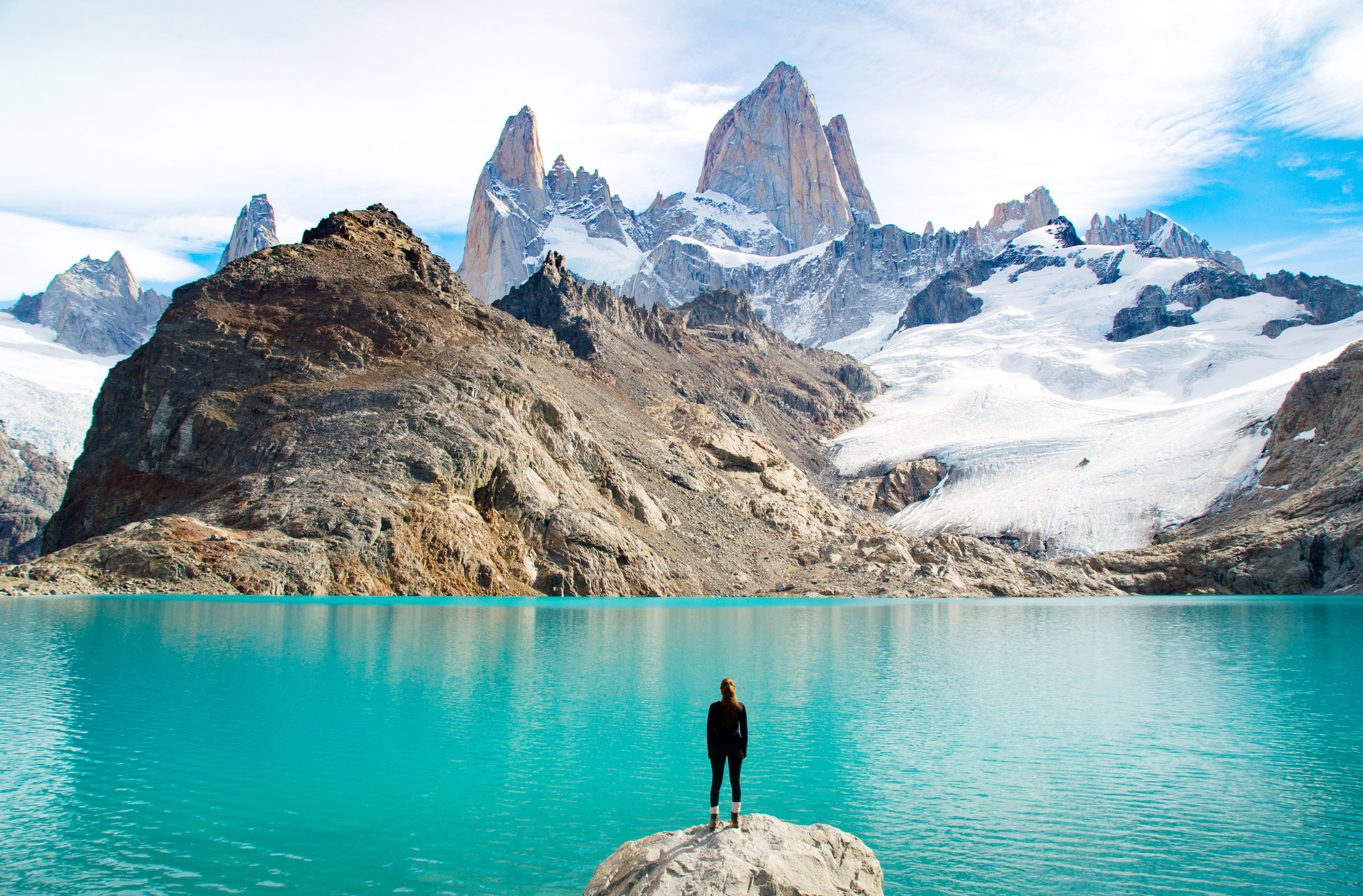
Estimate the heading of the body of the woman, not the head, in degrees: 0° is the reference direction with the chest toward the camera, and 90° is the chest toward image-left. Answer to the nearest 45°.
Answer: approximately 180°

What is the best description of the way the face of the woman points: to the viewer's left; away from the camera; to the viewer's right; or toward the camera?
away from the camera
